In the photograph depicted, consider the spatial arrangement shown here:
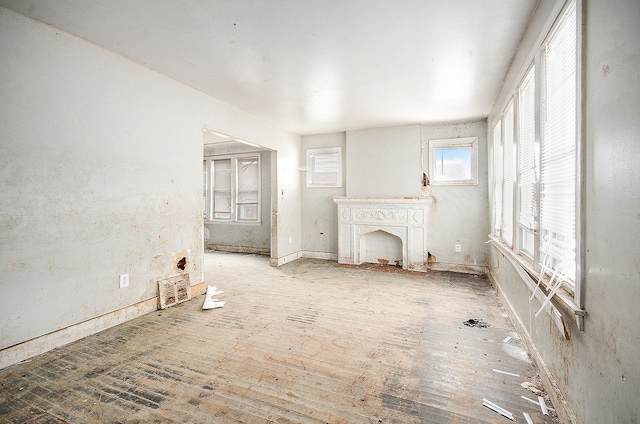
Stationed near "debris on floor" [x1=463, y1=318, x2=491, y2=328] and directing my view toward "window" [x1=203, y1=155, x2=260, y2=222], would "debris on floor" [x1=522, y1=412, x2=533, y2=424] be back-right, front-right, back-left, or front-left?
back-left

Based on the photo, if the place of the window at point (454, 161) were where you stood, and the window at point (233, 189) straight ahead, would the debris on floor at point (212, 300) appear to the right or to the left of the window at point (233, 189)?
left

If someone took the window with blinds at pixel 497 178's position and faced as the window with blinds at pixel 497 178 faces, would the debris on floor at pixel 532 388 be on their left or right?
on their left

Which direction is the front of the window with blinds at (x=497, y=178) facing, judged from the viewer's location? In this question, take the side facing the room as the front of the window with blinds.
facing to the left of the viewer

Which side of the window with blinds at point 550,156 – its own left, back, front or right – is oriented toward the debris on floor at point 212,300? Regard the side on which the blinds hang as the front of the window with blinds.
front

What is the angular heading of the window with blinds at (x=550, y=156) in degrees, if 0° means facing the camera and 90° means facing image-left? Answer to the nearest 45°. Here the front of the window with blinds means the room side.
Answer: approximately 90°

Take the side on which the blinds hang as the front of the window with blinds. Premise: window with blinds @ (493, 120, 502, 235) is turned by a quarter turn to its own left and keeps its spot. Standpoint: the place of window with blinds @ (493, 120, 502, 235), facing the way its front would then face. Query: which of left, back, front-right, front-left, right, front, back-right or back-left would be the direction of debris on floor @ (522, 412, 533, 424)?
front

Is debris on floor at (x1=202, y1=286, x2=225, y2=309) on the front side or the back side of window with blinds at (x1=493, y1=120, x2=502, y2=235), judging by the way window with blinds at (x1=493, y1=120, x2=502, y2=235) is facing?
on the front side

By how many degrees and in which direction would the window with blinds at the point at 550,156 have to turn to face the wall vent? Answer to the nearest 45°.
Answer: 0° — it already faces it

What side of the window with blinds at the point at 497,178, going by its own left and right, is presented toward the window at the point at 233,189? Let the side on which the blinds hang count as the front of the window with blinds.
front

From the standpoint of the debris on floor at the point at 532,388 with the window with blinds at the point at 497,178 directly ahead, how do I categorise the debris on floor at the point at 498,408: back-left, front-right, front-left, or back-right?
back-left

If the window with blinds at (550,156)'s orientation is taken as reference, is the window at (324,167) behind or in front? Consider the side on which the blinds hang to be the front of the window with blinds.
in front
